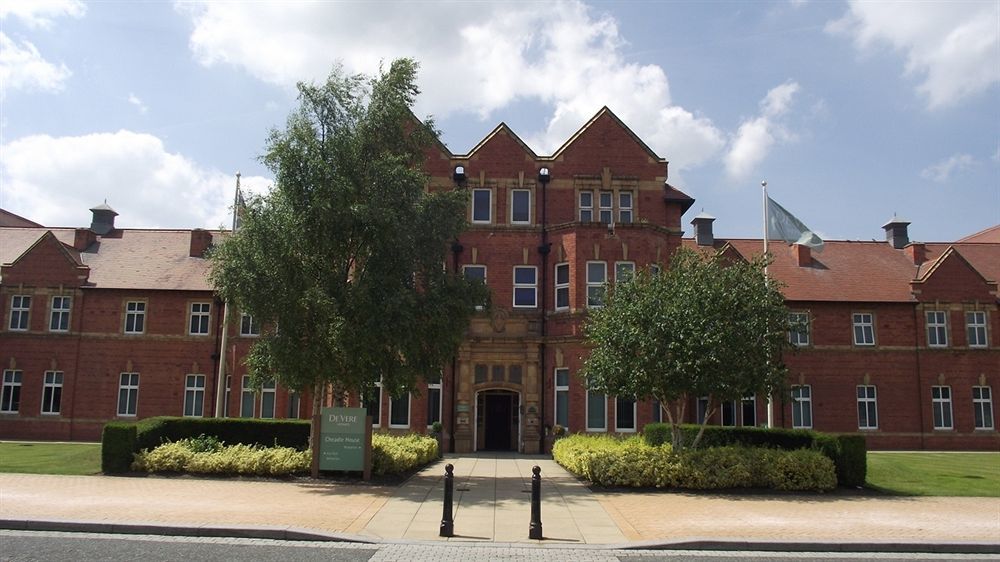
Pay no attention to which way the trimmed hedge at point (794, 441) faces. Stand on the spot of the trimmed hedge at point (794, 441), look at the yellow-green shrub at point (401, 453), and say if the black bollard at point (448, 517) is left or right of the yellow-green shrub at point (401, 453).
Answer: left

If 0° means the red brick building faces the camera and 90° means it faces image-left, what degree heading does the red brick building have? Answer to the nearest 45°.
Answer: approximately 0°

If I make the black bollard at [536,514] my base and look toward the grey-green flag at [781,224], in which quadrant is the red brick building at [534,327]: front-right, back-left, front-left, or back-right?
front-left

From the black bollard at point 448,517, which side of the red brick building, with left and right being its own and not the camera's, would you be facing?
front

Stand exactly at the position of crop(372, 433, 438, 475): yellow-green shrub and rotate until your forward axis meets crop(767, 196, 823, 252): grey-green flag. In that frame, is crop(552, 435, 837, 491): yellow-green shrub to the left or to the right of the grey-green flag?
right

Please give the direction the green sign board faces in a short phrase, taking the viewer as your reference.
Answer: facing the viewer

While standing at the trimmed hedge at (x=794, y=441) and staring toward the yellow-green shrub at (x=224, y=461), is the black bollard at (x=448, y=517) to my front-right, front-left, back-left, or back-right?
front-left

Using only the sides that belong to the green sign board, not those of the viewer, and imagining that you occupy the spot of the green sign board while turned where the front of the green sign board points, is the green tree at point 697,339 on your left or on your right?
on your left

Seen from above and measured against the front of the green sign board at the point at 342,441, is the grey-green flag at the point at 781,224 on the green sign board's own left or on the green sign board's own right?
on the green sign board's own left

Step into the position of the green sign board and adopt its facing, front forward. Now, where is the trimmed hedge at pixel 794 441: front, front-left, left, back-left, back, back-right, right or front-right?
left

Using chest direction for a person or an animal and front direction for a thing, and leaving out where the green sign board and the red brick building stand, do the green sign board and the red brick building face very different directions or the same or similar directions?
same or similar directions

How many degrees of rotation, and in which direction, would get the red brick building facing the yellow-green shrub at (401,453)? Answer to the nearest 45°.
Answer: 0° — it already faces it

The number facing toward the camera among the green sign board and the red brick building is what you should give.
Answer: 2

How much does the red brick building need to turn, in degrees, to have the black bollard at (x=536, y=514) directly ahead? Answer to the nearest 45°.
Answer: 0° — it already faces it

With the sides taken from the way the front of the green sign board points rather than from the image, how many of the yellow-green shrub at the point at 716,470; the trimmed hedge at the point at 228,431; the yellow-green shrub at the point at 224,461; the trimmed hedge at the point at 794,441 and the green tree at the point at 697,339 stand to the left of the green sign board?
3
